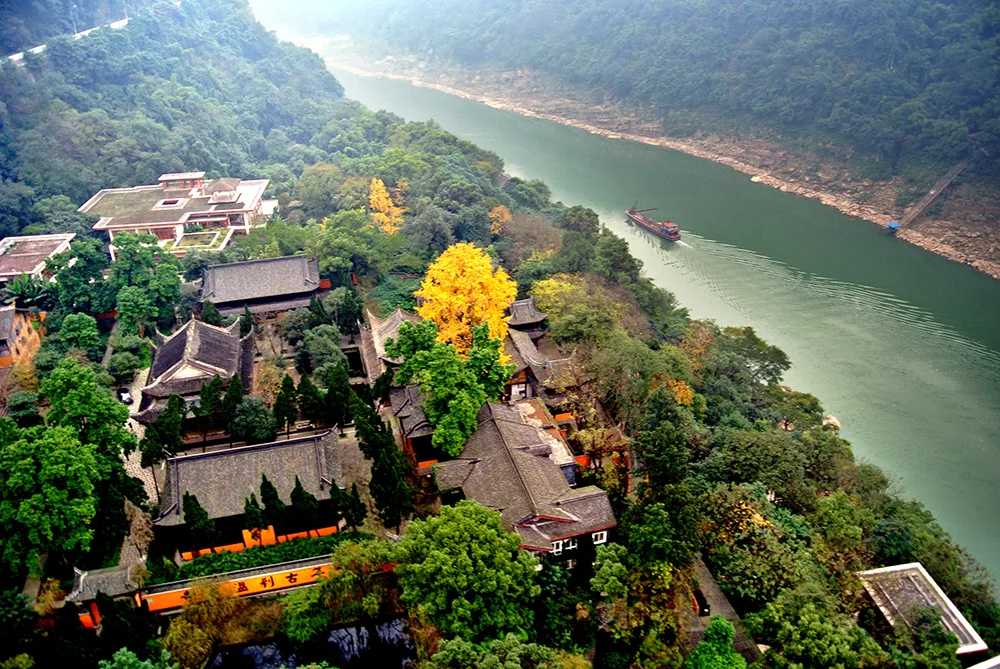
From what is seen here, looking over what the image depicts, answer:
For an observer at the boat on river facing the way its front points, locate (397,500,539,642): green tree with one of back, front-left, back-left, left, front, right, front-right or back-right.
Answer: back-left

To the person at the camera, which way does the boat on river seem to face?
facing away from the viewer and to the left of the viewer

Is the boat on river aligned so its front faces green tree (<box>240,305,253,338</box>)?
no

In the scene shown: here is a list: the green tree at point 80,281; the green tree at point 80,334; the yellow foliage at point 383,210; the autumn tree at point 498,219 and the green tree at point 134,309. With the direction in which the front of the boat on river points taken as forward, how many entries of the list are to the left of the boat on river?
5

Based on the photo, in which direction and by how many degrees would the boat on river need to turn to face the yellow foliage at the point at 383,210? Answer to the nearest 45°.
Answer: approximately 90° to its left

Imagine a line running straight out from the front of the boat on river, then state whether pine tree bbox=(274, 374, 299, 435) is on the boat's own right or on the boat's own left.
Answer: on the boat's own left

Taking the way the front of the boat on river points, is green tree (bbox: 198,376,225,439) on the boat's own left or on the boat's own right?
on the boat's own left

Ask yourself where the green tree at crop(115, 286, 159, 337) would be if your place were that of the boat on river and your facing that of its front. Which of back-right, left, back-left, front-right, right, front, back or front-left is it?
left

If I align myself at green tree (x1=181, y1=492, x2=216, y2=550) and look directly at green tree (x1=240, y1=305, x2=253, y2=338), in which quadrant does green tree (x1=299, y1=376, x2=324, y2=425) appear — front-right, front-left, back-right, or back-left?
front-right

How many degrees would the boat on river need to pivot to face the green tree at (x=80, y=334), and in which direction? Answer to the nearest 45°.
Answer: approximately 90° to its left

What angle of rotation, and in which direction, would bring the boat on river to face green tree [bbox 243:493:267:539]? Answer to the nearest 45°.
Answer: approximately 135° to its left

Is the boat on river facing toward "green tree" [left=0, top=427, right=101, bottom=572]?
no

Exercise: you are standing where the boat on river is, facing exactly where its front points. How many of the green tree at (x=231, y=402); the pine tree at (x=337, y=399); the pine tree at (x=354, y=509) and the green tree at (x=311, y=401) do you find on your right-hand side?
0

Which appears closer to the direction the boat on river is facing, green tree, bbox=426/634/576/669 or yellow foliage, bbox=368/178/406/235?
the yellow foliage

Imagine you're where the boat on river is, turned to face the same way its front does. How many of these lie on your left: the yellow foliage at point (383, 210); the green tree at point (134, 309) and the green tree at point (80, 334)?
3

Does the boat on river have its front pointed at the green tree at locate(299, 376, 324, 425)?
no

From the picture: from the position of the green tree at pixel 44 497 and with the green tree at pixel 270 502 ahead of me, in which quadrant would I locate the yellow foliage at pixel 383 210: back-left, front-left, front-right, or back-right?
front-left

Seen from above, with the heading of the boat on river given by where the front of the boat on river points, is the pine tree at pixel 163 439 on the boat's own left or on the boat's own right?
on the boat's own left

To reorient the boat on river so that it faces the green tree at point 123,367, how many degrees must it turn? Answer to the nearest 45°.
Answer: approximately 90° to its left

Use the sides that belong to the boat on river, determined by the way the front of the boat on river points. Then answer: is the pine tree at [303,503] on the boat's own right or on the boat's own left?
on the boat's own left
